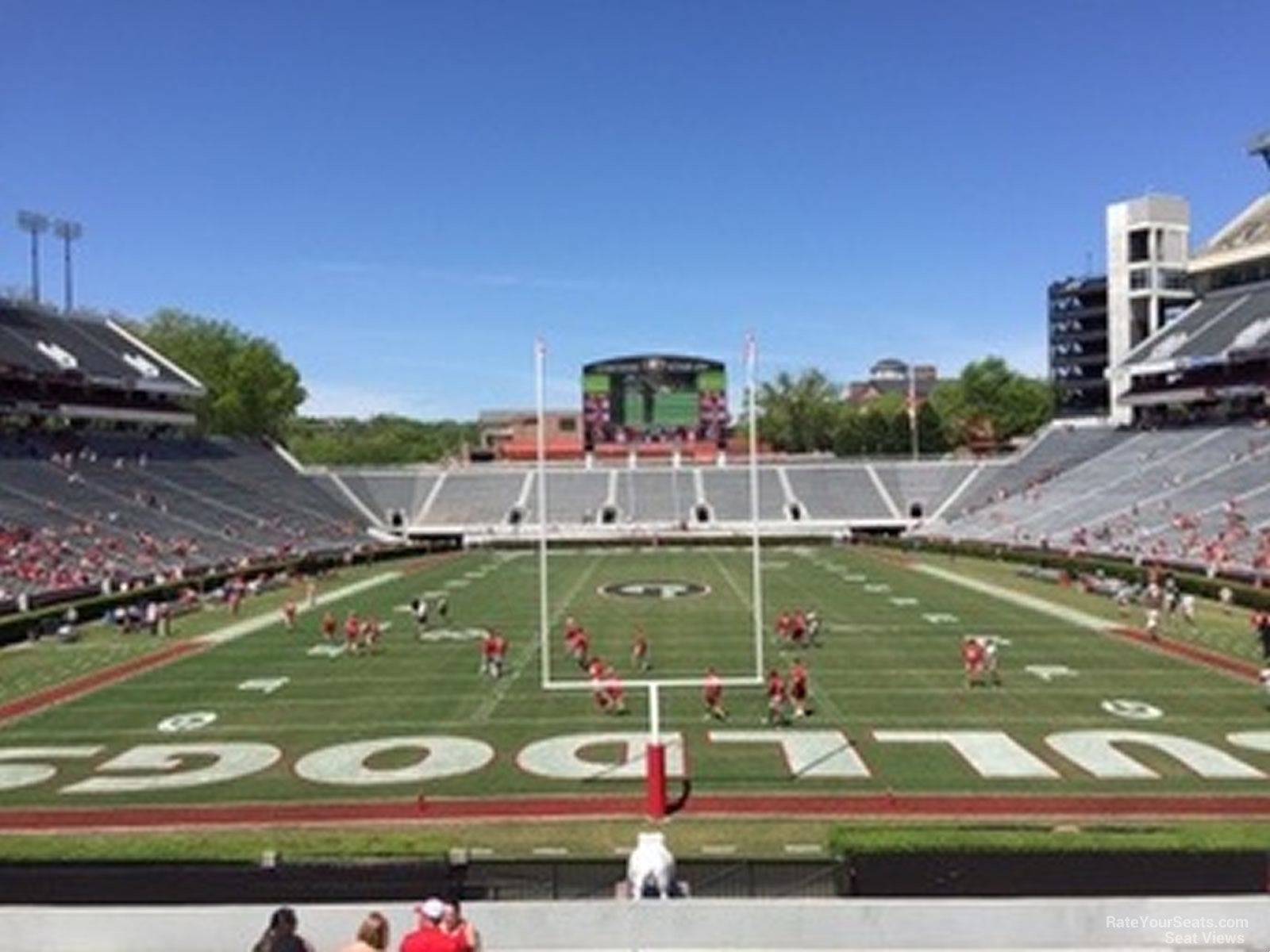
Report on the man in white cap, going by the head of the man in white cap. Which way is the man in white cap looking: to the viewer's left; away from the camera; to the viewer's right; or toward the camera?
away from the camera

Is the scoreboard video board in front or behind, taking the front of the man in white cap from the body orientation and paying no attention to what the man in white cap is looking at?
in front

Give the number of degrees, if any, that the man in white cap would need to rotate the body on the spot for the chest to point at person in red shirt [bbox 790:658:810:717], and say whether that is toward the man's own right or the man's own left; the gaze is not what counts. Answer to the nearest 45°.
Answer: approximately 45° to the man's own right

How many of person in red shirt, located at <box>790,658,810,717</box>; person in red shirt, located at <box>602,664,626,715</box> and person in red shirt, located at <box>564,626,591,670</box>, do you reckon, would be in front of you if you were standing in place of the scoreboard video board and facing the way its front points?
3

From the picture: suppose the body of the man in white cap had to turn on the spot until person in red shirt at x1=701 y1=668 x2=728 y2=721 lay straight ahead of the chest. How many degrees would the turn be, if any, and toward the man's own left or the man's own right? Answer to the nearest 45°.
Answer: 0° — they already face them

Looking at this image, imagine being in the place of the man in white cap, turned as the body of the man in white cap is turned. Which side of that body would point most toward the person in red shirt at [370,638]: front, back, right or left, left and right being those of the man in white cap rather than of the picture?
front

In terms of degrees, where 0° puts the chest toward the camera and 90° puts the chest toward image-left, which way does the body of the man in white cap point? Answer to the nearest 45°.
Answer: approximately 180°

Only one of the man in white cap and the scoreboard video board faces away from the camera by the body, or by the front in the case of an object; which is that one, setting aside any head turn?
the man in white cap

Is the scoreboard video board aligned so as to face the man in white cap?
yes

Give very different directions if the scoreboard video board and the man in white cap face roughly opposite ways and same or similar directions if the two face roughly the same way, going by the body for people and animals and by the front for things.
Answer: very different directions

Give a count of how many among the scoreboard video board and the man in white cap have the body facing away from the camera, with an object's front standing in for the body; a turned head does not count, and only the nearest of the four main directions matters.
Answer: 1

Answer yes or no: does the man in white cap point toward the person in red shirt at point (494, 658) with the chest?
yes

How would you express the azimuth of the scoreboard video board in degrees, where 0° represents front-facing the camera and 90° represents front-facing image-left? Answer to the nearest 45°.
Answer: approximately 0°

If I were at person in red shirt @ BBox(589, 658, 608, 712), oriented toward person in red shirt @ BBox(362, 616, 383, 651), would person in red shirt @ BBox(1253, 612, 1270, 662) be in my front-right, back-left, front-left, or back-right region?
back-right
